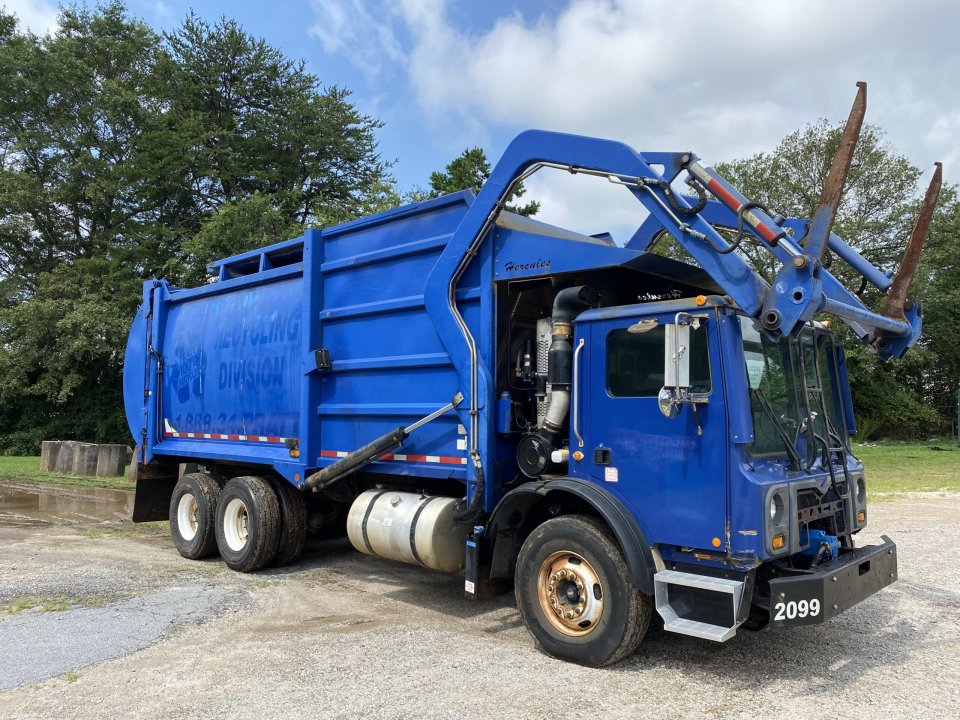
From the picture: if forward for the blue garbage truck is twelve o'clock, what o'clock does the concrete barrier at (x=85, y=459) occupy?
The concrete barrier is roughly at 6 o'clock from the blue garbage truck.

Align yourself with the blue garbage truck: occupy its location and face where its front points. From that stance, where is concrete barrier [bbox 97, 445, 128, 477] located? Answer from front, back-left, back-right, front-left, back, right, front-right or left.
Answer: back

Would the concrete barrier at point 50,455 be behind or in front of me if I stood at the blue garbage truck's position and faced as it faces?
behind

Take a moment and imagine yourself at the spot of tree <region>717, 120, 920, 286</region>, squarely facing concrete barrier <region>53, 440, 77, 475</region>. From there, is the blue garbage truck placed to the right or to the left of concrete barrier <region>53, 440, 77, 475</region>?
left

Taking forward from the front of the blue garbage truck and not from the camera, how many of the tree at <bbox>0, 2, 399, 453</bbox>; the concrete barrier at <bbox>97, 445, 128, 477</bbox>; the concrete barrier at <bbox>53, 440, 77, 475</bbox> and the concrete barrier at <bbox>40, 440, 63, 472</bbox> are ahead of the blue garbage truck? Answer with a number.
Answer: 0

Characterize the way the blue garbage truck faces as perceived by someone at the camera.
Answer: facing the viewer and to the right of the viewer

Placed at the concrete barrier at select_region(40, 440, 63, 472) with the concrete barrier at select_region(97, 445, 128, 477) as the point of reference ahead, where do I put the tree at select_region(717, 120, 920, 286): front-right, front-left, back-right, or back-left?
front-left

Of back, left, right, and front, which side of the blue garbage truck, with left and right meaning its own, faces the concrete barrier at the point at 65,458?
back

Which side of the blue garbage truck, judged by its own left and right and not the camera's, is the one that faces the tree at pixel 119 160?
back

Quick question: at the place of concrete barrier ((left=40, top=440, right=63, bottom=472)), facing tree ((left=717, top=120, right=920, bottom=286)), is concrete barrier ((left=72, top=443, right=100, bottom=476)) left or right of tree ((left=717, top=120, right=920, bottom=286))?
right

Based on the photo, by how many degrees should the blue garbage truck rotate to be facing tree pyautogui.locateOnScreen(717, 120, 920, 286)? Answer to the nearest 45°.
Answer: approximately 90° to its left

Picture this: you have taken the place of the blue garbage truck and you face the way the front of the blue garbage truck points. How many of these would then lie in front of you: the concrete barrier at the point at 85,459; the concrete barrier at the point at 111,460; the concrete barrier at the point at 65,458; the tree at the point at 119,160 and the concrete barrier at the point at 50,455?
0
